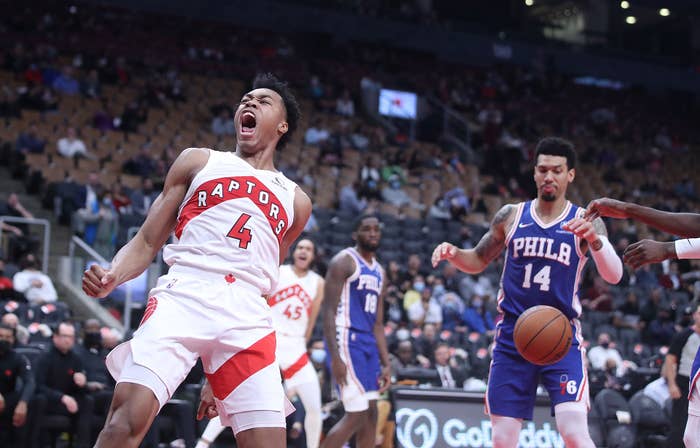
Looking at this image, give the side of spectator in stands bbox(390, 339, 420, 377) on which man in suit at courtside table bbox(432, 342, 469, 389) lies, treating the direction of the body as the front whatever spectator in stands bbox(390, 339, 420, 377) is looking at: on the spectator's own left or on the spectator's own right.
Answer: on the spectator's own left

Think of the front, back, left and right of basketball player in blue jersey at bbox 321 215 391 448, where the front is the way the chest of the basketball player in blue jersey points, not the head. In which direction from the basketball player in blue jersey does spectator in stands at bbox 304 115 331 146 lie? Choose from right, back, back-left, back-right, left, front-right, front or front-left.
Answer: back-left

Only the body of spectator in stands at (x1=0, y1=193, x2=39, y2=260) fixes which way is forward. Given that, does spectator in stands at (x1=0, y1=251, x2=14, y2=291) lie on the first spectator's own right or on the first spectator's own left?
on the first spectator's own right

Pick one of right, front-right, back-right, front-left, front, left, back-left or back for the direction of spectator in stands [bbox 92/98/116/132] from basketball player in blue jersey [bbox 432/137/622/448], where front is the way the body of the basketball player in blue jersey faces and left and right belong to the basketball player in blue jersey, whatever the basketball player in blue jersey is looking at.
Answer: back-right

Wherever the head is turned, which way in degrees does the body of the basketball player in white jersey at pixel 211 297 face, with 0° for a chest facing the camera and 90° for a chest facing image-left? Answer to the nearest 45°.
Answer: approximately 0°

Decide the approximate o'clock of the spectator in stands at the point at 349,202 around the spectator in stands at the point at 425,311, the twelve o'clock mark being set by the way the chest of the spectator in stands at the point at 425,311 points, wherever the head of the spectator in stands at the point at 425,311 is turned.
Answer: the spectator in stands at the point at 349,202 is roughly at 5 o'clock from the spectator in stands at the point at 425,311.

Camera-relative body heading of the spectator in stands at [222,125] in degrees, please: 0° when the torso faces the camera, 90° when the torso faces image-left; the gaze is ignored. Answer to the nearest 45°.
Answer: approximately 0°
